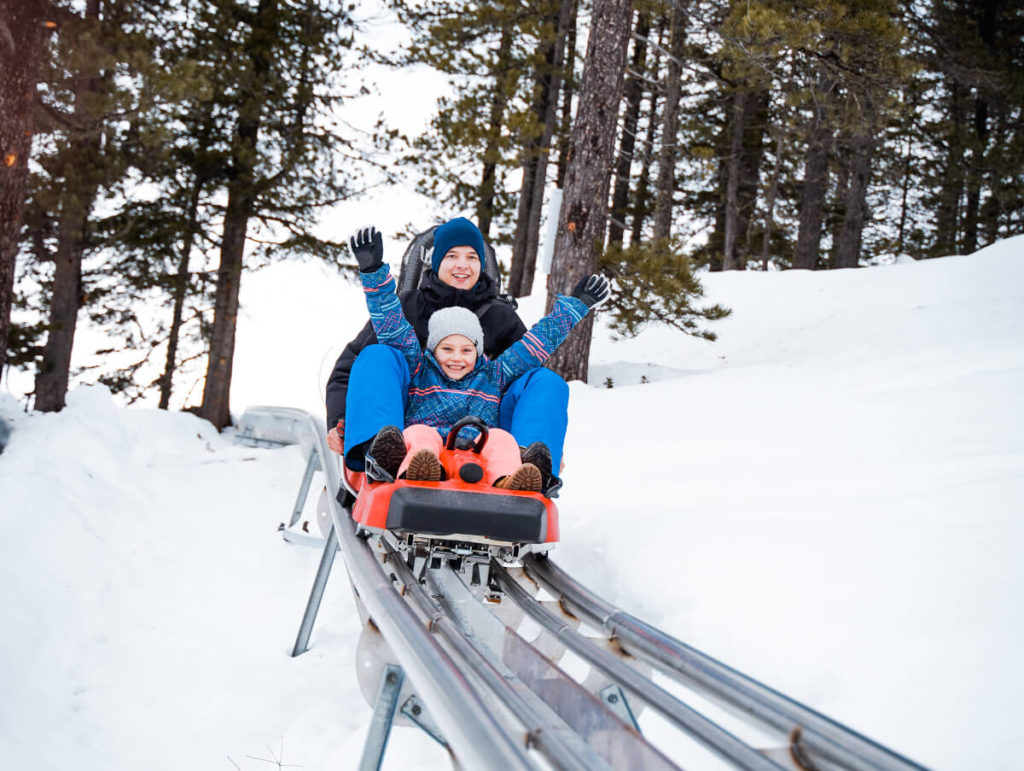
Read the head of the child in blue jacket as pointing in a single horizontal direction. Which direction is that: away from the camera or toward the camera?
toward the camera

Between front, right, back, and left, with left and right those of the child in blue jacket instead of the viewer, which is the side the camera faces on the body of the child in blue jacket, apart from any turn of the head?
front

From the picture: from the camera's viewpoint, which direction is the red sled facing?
toward the camera

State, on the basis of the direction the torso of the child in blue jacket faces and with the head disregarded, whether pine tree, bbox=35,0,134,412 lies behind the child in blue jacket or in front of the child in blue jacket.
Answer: behind

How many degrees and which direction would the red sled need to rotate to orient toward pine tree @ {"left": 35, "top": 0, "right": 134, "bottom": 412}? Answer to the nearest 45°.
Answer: approximately 135° to its right
